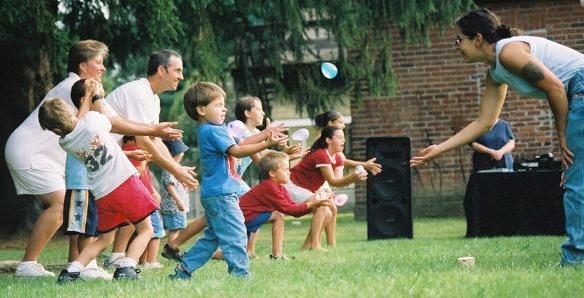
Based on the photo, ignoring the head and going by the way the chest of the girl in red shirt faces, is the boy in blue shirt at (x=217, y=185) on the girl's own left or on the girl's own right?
on the girl's own right

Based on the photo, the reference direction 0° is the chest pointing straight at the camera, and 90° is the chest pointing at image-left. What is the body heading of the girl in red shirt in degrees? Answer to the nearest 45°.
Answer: approximately 270°

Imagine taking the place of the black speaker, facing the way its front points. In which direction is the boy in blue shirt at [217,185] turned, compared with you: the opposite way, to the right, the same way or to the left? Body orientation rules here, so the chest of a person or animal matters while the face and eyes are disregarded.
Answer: to the left

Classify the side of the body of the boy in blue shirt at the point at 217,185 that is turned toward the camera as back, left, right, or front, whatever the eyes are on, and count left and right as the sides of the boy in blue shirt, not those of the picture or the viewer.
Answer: right

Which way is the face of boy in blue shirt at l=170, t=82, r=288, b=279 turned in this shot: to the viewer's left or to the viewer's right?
to the viewer's right

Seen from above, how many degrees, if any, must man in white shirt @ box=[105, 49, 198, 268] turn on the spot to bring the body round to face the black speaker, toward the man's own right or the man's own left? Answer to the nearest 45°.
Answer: approximately 45° to the man's own left

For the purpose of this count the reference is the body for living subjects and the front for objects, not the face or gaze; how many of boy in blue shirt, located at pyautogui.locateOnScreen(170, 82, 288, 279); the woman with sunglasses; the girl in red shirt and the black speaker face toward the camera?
1

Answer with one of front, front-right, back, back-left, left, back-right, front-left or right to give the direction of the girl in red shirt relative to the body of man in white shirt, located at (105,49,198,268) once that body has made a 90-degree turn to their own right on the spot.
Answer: back-left

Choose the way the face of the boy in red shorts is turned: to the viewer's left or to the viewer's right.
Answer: to the viewer's right

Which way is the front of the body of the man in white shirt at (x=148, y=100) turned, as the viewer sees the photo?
to the viewer's right

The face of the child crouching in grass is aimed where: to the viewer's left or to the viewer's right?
to the viewer's right

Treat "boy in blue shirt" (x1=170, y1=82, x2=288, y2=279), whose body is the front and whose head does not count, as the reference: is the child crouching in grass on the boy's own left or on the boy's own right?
on the boy's own left

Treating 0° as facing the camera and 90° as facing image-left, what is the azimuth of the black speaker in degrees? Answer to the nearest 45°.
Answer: approximately 0°

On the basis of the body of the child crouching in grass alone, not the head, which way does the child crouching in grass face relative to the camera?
to the viewer's right

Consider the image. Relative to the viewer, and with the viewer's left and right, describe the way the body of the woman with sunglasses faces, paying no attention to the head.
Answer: facing to the left of the viewer
